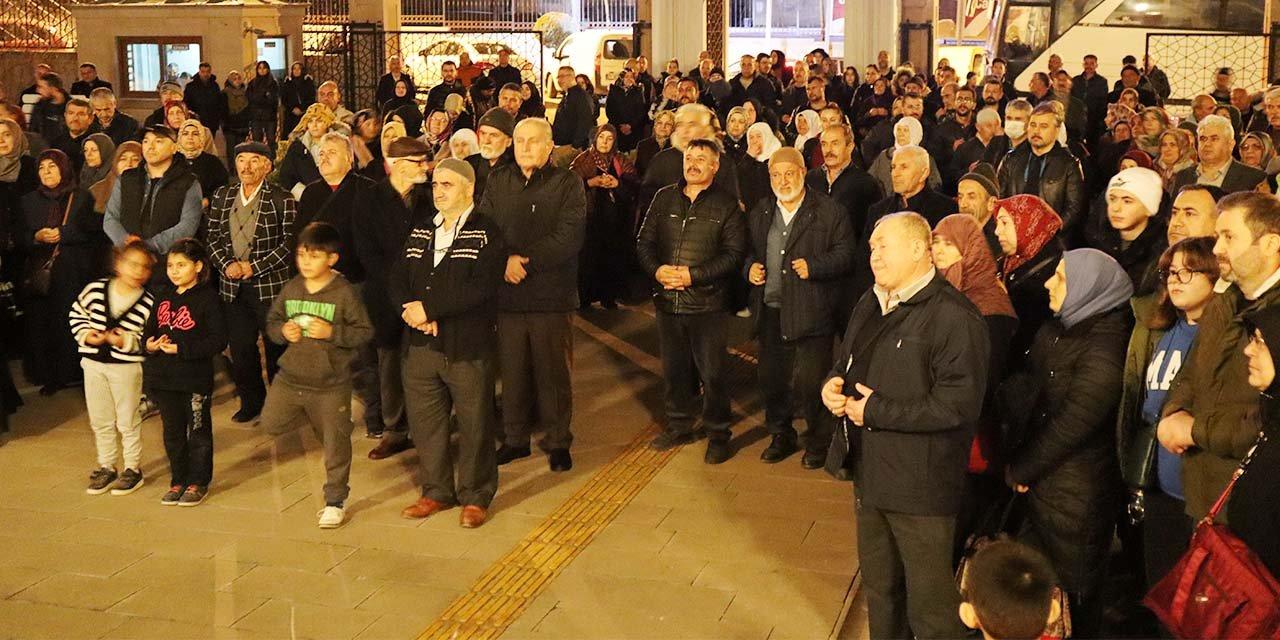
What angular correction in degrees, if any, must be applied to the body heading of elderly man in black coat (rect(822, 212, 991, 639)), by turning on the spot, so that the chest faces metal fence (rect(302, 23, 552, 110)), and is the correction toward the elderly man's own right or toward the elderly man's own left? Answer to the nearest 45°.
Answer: approximately 90° to the elderly man's own right

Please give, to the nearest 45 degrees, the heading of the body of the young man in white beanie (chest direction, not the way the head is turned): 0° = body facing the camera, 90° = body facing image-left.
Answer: approximately 45°

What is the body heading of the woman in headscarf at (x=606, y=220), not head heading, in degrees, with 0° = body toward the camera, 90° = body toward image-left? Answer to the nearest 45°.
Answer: approximately 0°

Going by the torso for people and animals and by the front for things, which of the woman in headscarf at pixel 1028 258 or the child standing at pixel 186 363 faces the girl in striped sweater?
the woman in headscarf

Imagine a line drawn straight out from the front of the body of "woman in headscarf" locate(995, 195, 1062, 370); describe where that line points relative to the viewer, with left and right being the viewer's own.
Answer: facing to the left of the viewer

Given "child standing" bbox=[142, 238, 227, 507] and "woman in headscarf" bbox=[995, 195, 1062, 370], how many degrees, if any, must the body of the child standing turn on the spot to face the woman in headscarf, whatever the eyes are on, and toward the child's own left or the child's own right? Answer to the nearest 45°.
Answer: approximately 90° to the child's own left

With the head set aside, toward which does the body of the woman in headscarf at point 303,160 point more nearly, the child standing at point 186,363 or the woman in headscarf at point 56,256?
the child standing

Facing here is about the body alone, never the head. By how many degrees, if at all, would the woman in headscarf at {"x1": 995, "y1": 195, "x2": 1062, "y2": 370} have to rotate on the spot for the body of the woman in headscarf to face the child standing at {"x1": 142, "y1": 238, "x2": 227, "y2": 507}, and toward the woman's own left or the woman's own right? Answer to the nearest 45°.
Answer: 0° — they already face them

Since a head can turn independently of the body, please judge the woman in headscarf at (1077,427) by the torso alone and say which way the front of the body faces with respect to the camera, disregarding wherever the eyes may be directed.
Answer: to the viewer's left

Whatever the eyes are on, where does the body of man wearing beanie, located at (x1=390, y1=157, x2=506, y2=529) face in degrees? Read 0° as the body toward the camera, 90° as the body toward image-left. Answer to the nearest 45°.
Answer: approximately 45°

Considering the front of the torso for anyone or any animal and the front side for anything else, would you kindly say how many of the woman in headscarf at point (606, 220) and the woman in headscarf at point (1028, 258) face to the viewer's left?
1

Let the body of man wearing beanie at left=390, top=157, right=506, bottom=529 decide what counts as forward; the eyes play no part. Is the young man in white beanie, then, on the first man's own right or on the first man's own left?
on the first man's own left

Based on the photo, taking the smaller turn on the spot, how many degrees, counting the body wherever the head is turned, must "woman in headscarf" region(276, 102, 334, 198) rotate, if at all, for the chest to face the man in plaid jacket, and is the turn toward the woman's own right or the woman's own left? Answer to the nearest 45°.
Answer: approximately 45° to the woman's own right

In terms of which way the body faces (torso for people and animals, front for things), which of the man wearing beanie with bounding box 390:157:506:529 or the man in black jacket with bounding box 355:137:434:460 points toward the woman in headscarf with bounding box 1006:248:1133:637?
the man in black jacket

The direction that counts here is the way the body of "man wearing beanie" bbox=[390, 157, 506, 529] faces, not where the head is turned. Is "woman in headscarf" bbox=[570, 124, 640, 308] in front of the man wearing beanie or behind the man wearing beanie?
behind
